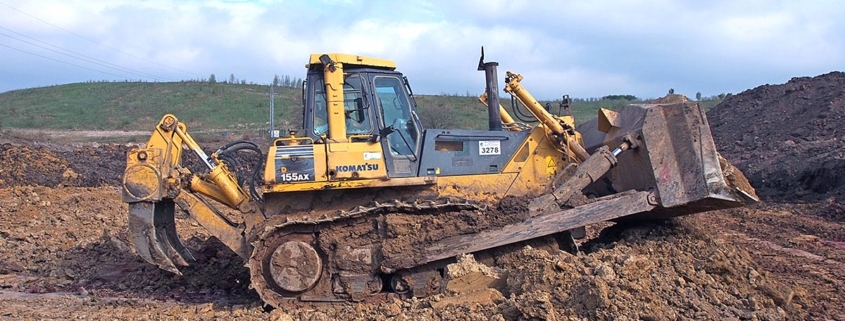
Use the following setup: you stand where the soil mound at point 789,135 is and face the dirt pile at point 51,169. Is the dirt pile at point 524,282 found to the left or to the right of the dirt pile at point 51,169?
left

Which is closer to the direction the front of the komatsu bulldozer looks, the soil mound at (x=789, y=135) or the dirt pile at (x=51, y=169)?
the soil mound

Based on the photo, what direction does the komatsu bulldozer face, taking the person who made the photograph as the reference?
facing to the right of the viewer

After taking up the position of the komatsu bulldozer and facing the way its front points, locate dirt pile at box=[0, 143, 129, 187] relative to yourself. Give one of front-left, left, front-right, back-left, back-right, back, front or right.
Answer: back-left

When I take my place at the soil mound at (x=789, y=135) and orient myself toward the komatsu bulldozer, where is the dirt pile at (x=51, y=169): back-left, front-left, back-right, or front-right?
front-right

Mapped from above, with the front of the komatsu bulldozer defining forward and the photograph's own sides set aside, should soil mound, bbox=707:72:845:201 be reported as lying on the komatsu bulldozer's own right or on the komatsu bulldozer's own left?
on the komatsu bulldozer's own left
